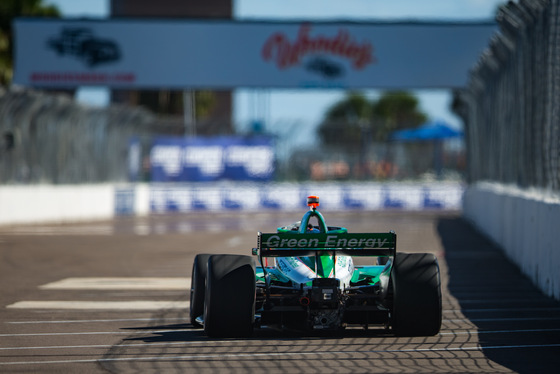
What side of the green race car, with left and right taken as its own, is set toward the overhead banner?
front

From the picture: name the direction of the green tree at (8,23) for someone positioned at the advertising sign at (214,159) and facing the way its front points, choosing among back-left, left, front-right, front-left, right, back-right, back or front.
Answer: right

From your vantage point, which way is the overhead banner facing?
toward the camera

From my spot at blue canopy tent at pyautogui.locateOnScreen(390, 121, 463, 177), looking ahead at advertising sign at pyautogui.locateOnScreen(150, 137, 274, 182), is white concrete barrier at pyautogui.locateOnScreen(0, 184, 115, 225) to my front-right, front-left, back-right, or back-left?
front-left

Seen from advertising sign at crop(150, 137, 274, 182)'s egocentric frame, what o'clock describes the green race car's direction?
The green race car is roughly at 12 o'clock from the advertising sign.

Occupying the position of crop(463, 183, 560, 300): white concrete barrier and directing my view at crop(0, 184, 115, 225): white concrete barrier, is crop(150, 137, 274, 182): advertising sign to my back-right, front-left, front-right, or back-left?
front-right

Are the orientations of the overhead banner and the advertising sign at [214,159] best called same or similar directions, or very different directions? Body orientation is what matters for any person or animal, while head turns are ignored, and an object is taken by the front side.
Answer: same or similar directions

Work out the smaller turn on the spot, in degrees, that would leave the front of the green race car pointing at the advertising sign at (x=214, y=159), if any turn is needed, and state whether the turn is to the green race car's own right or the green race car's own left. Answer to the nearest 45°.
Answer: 0° — it already faces it

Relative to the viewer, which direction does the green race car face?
away from the camera

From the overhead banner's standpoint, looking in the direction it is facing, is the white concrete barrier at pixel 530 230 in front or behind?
in front

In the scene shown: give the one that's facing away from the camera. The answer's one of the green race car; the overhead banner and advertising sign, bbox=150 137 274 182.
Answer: the green race car

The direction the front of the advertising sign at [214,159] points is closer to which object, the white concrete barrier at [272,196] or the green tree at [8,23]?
the white concrete barrier

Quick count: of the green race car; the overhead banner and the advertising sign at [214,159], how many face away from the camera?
1

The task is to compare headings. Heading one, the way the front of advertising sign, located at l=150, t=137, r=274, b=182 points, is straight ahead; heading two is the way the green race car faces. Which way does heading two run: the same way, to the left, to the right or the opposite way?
the opposite way

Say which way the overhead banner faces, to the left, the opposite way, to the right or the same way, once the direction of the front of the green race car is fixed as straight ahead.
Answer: the opposite way

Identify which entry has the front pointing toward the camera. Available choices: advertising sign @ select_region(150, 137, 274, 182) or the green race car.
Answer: the advertising sign
